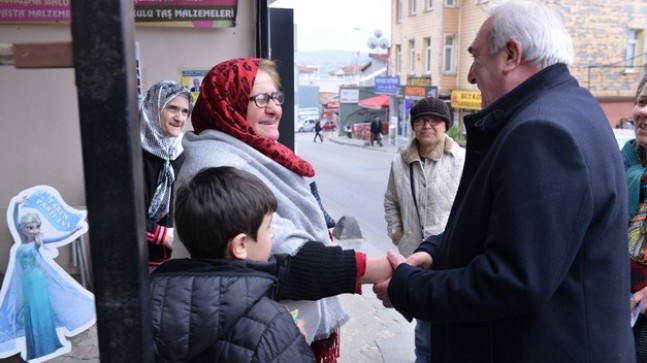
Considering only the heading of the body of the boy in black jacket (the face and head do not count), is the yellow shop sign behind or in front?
in front

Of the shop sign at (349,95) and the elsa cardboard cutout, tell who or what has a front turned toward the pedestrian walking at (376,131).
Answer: the shop sign

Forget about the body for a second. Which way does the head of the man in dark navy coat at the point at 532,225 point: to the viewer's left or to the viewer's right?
to the viewer's left

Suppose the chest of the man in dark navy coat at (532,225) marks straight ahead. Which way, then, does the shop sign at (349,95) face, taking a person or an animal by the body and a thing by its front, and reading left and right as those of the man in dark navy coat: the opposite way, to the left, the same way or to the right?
to the left

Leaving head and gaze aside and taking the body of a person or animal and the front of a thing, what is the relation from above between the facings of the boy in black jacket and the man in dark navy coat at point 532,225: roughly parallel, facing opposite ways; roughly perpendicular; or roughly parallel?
roughly perpendicular

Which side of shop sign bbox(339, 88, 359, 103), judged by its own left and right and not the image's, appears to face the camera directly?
front

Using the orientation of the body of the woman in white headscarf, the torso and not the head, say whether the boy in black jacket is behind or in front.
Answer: in front

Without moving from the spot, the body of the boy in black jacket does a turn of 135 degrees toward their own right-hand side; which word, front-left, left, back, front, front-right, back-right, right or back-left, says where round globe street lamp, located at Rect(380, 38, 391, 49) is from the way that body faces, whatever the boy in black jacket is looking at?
back

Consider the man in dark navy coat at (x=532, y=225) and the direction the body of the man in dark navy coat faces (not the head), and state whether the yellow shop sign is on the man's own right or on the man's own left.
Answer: on the man's own right

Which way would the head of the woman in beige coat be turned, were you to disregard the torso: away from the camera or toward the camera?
toward the camera

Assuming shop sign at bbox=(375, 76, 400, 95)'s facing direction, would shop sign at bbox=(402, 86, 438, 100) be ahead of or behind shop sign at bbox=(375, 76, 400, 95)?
ahead

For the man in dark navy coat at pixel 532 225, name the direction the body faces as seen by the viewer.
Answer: to the viewer's left

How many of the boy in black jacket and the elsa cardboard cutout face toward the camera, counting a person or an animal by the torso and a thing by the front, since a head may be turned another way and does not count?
1

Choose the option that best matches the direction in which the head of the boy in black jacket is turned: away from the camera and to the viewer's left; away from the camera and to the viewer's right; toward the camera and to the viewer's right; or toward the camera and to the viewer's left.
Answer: away from the camera and to the viewer's right

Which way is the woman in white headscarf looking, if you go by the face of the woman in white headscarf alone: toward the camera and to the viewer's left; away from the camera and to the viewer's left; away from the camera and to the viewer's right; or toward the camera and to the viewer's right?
toward the camera and to the viewer's right

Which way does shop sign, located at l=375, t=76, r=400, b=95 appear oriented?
toward the camera
